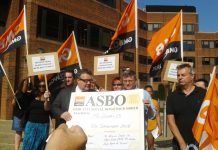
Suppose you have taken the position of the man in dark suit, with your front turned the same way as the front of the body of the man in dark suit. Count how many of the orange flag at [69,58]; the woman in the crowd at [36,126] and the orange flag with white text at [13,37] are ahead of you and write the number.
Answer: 0

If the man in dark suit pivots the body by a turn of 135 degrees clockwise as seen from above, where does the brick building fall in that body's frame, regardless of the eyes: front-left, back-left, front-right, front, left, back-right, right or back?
right

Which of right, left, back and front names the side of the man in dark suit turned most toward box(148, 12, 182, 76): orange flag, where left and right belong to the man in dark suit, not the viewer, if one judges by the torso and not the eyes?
left

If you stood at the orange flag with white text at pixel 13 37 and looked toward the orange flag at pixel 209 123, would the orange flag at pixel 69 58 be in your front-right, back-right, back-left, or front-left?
front-left

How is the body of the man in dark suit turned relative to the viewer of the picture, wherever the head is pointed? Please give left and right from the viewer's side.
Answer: facing the viewer and to the right of the viewer

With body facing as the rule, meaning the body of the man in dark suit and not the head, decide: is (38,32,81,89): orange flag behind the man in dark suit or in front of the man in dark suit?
behind

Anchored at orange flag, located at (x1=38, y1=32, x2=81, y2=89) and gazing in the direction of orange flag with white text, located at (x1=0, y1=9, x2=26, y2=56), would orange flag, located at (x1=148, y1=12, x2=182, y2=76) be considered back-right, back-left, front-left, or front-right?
back-right

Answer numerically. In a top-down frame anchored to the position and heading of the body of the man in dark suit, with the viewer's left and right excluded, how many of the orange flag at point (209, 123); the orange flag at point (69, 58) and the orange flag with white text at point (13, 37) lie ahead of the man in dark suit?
1
